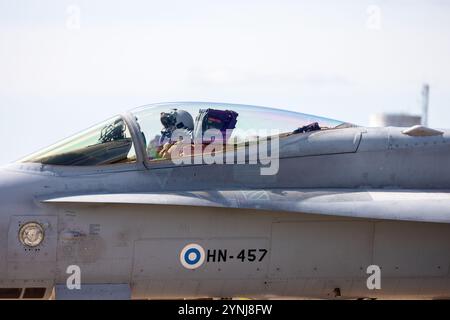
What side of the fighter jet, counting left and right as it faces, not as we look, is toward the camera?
left

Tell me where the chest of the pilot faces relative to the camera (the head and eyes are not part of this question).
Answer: to the viewer's left
